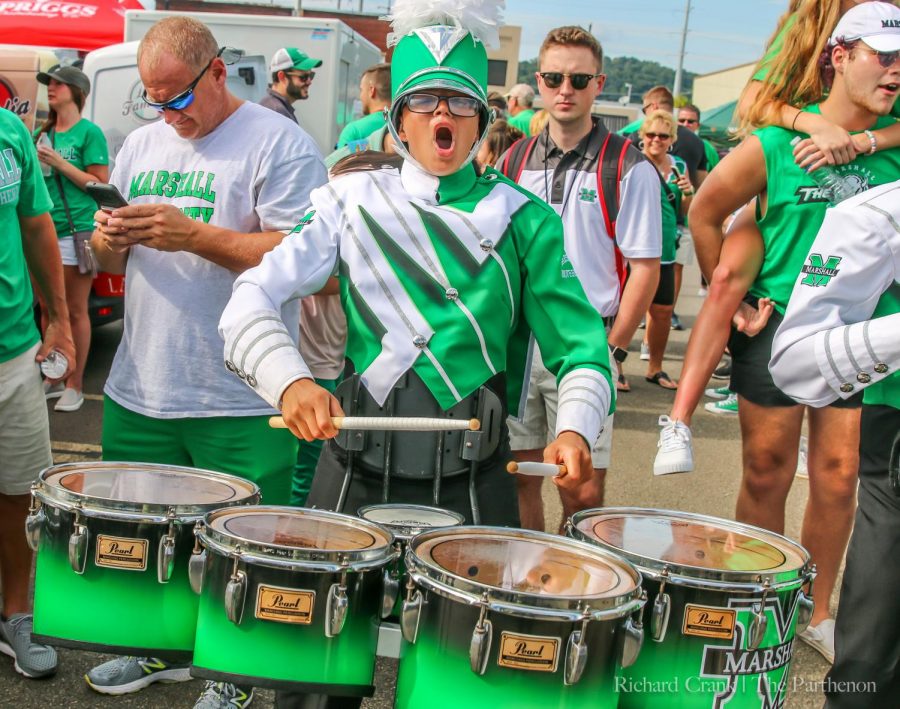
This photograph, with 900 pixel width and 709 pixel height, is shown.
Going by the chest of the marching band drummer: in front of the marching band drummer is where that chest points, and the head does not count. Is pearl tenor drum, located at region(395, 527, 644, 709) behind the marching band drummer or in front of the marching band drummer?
in front

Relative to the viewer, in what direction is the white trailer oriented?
to the viewer's left

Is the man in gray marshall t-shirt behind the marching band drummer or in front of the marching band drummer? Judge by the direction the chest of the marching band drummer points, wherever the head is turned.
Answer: behind

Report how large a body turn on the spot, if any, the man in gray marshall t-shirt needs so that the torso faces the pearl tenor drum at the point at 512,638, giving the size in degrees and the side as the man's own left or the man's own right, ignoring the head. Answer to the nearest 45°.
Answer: approximately 45° to the man's own left
